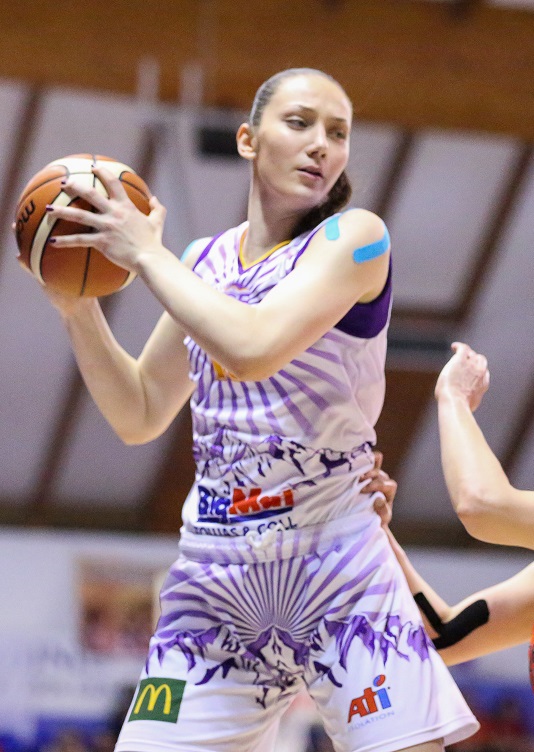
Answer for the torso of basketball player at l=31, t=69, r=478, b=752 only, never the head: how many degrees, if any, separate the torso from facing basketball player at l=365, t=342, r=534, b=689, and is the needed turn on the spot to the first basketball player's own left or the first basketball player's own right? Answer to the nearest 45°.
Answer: approximately 135° to the first basketball player's own left

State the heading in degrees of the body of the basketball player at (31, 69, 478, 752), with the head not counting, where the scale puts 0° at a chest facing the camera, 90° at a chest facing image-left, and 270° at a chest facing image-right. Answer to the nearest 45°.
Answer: approximately 45°
